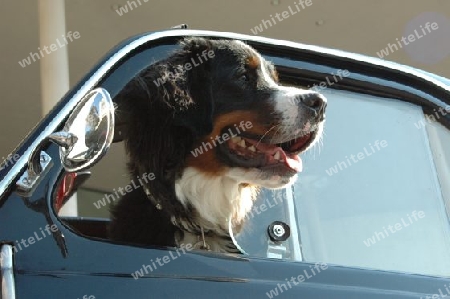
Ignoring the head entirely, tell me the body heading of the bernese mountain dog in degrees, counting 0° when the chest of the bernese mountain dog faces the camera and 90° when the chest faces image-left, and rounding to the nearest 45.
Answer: approximately 270°
